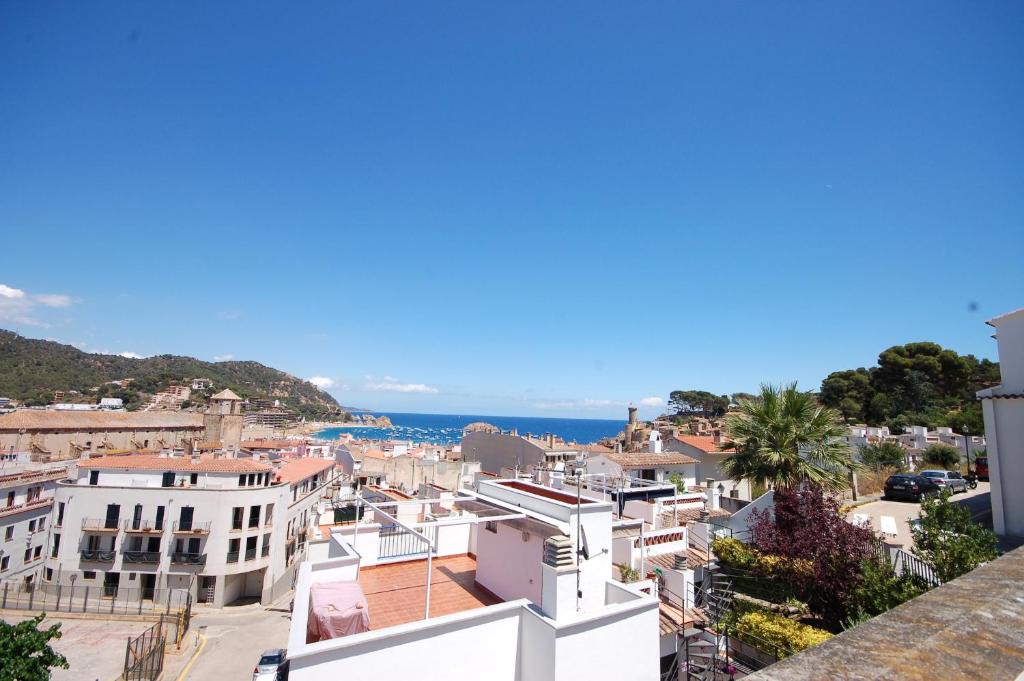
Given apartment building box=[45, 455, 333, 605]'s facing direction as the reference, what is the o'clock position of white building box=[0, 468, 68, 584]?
The white building is roughly at 4 o'clock from the apartment building.

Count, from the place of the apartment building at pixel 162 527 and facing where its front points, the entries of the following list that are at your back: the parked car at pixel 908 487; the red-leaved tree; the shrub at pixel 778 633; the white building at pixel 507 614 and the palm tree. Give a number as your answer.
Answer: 0

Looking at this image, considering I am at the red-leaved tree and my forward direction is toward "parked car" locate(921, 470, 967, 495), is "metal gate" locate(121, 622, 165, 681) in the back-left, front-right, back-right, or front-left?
back-left

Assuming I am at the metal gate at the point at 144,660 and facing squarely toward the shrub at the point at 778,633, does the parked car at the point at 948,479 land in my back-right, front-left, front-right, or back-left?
front-left

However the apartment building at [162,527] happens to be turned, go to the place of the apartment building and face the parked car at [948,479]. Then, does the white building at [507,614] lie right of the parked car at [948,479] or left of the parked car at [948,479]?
right

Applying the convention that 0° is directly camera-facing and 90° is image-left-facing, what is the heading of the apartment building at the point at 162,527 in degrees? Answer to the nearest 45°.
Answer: approximately 0°

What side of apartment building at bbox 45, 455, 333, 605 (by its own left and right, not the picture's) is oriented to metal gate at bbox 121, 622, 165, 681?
front

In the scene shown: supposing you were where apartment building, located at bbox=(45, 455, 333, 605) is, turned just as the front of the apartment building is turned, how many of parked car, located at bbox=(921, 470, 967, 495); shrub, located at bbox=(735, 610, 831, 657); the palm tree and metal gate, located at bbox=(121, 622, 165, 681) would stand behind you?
0

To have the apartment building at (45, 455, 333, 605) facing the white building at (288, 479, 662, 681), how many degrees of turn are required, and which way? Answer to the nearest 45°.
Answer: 0° — it already faces it

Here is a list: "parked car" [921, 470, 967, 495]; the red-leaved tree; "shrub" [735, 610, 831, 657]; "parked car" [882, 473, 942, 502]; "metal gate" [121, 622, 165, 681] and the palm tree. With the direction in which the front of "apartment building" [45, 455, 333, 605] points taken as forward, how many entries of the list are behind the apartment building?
0

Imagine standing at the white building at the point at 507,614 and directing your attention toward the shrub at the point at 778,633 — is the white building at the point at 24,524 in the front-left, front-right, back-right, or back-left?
back-left

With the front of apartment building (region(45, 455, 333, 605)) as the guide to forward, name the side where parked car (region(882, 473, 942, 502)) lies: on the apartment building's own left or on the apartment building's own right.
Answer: on the apartment building's own left
